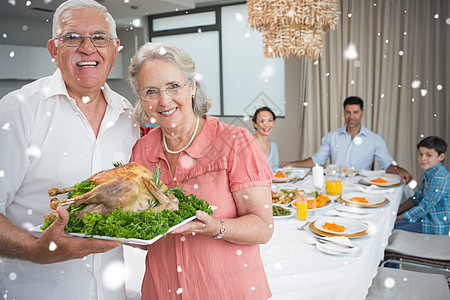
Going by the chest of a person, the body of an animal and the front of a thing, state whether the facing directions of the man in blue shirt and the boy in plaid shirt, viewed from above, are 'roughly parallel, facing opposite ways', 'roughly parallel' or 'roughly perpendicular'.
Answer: roughly perpendicular

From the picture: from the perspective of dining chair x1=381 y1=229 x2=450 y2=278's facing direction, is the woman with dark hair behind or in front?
in front

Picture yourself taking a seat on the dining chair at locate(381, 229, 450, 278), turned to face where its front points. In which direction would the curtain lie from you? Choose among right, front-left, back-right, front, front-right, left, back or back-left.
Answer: right

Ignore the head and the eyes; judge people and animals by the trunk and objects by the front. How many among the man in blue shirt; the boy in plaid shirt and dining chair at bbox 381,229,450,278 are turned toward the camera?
1

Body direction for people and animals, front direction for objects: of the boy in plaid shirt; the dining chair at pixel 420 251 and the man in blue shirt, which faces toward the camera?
the man in blue shirt

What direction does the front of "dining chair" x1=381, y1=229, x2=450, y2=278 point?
to the viewer's left

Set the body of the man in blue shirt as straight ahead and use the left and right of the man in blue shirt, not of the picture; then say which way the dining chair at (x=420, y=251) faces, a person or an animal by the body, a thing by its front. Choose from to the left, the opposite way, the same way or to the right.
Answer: to the right

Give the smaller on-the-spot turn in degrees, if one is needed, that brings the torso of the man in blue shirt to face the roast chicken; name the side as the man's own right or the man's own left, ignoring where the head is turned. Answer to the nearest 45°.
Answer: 0° — they already face it

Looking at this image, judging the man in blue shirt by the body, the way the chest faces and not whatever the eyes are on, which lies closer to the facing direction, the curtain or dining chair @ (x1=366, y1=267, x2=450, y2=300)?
the dining chair

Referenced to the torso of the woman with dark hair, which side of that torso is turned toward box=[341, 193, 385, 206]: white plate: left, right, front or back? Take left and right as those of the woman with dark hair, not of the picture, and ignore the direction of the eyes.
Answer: front

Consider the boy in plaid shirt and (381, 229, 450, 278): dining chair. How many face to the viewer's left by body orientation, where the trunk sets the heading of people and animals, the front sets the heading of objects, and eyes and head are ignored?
2

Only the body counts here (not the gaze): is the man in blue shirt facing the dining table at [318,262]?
yes

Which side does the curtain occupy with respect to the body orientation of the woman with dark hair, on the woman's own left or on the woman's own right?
on the woman's own left

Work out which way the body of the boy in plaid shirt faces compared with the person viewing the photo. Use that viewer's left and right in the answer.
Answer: facing to the left of the viewer
